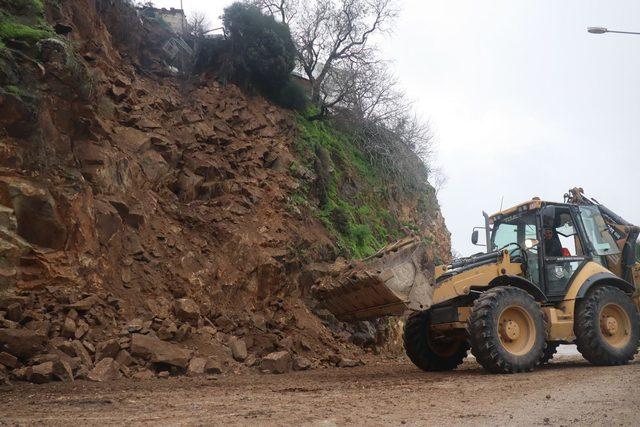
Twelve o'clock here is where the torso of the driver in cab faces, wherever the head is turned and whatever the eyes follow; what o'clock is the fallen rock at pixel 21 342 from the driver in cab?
The fallen rock is roughly at 12 o'clock from the driver in cab.

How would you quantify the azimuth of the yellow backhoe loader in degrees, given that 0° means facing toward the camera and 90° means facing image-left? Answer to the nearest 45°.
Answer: approximately 45°

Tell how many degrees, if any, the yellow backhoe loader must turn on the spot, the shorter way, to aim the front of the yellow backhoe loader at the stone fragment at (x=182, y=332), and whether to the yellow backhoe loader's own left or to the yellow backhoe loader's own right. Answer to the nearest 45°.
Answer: approximately 45° to the yellow backhoe loader's own right

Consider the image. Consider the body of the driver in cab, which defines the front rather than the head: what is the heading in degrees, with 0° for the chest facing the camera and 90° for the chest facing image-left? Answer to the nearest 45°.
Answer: approximately 45°

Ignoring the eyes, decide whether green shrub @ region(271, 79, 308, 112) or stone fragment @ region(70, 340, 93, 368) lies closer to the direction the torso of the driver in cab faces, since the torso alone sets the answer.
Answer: the stone fragment
